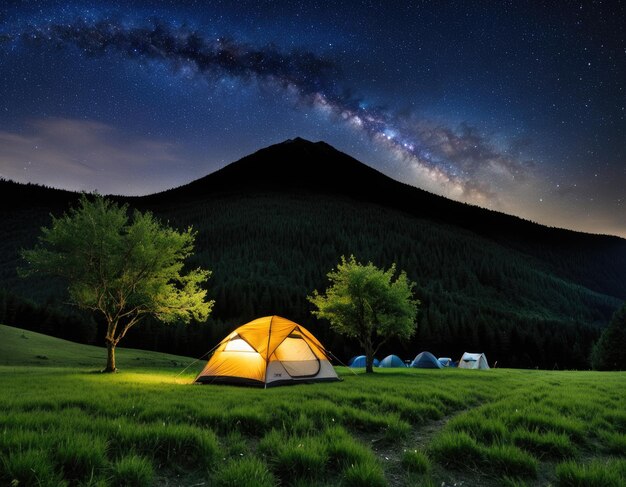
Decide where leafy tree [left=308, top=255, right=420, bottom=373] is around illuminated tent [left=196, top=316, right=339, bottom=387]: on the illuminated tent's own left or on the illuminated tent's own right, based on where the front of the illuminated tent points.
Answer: on the illuminated tent's own left

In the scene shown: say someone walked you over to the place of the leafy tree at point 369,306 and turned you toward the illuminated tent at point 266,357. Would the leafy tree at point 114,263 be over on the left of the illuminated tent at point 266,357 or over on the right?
right
